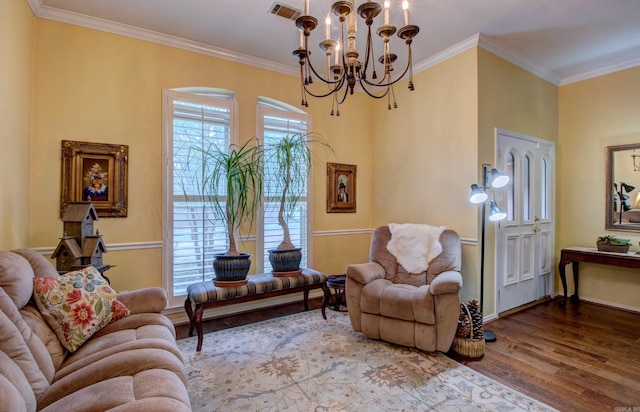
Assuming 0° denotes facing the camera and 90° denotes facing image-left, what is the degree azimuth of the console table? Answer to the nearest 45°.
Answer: approximately 45°

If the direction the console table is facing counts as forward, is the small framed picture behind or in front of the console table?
in front

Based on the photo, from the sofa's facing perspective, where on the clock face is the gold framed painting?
The gold framed painting is roughly at 9 o'clock from the sofa.

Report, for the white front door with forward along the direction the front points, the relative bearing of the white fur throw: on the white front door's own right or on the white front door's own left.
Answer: on the white front door's own right

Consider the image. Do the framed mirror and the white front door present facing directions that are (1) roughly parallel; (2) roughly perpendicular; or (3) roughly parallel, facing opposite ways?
roughly perpendicular

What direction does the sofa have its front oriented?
to the viewer's right

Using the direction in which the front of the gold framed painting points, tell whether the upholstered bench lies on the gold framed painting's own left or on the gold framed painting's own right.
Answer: on the gold framed painting's own left

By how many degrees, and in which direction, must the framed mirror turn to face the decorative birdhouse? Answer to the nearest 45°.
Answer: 0° — it already faces it

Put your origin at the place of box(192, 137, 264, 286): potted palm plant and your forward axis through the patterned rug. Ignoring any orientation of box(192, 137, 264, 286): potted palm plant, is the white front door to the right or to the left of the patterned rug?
left
